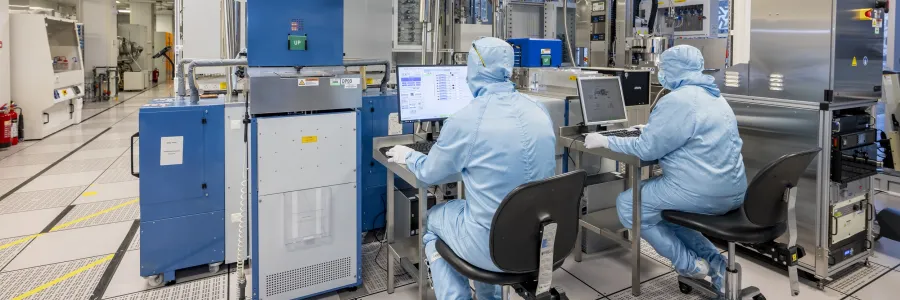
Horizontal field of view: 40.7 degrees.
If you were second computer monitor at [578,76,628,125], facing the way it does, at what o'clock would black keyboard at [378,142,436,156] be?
The black keyboard is roughly at 3 o'clock from the second computer monitor.

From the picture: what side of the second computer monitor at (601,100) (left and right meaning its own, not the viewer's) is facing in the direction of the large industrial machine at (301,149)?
right

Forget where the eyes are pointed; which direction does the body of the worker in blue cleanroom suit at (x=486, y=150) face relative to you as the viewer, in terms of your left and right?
facing away from the viewer and to the left of the viewer

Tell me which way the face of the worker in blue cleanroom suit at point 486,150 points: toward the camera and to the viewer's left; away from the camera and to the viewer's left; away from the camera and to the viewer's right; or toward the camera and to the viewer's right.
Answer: away from the camera and to the viewer's left

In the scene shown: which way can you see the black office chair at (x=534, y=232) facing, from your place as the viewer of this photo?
facing away from the viewer and to the left of the viewer

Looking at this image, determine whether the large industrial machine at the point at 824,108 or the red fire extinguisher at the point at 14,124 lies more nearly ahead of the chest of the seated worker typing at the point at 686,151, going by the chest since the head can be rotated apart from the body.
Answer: the red fire extinguisher

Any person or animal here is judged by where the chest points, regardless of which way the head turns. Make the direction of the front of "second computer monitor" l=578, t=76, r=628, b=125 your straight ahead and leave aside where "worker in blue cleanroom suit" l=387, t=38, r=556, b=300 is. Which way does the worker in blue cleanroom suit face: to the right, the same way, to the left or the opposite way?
the opposite way

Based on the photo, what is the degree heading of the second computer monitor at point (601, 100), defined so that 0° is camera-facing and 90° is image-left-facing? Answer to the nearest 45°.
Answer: approximately 315°

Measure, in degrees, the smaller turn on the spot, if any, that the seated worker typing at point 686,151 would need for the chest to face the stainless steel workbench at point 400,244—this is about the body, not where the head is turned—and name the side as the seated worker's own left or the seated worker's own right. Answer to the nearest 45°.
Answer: approximately 45° to the seated worker's own left
